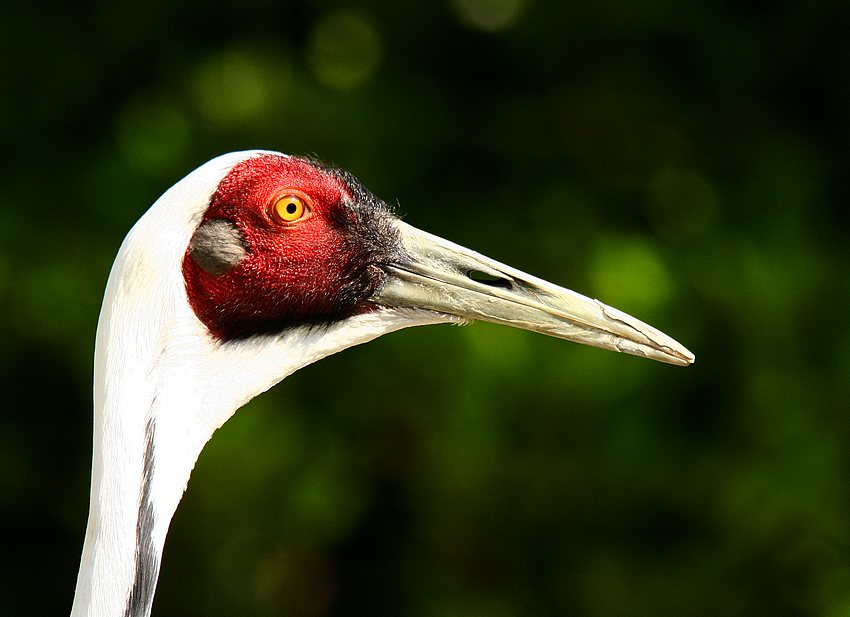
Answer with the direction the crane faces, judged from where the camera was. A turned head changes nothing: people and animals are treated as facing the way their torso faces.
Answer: facing to the right of the viewer
